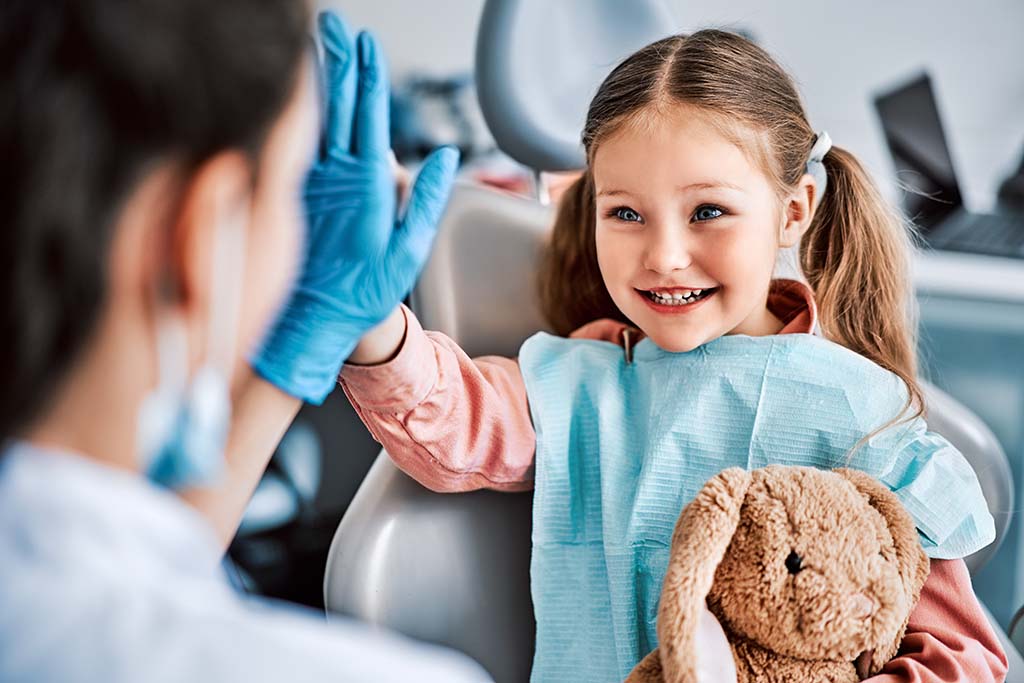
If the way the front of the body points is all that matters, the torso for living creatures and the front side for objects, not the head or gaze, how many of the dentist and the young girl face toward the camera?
1

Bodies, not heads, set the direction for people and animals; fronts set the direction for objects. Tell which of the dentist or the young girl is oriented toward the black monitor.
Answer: the dentist

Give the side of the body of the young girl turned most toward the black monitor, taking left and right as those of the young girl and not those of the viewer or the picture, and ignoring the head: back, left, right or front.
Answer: back

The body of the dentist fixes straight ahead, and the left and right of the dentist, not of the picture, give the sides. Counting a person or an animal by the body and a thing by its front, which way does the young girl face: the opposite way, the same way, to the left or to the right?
the opposite way

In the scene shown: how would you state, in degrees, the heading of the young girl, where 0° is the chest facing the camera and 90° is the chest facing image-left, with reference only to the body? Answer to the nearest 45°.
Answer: approximately 0°

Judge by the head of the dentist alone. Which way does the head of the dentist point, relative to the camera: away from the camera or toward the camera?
away from the camera

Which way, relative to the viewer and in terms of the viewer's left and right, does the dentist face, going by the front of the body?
facing away from the viewer and to the right of the viewer
